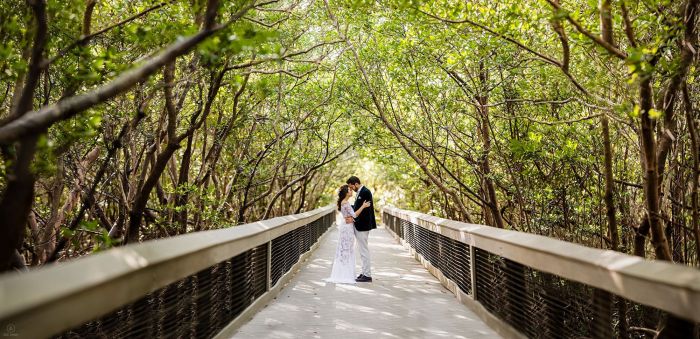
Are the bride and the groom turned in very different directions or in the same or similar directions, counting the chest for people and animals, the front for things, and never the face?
very different directions

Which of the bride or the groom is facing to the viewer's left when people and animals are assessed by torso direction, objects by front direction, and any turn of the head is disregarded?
the groom

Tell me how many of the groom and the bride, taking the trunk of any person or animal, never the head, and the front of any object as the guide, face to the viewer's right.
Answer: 1

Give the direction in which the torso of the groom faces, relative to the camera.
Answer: to the viewer's left

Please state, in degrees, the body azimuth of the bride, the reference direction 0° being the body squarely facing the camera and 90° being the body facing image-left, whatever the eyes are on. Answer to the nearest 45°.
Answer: approximately 270°
